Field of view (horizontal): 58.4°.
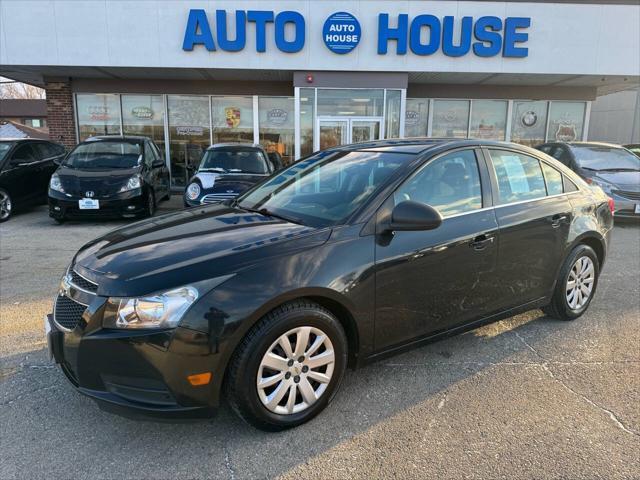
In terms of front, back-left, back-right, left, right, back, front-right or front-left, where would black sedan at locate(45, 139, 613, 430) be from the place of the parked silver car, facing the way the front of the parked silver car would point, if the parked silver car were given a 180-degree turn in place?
back-left

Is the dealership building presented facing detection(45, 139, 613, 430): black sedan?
yes

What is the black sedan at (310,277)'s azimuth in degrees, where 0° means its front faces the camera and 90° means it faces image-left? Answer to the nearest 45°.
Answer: approximately 45°

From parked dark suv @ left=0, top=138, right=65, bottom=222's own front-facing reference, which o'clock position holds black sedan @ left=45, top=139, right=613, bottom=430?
The black sedan is roughly at 10 o'clock from the parked dark suv.

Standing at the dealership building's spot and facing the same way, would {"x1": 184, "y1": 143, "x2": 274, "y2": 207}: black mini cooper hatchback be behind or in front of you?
in front

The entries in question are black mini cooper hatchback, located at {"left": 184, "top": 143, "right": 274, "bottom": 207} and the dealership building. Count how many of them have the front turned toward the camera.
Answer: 2

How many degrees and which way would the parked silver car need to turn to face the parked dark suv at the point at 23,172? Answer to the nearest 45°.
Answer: approximately 90° to its right

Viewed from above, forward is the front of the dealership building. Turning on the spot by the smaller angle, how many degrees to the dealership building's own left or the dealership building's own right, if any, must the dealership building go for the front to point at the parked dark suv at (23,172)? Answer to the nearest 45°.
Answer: approximately 45° to the dealership building's own right

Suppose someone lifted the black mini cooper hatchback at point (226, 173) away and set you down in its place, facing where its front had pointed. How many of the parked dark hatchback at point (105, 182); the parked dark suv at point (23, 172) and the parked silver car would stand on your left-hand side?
1

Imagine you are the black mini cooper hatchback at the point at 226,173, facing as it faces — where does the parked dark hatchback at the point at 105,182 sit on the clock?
The parked dark hatchback is roughly at 3 o'clock from the black mini cooper hatchback.

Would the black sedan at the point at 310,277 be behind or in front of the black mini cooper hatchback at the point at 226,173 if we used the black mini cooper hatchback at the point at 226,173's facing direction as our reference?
in front
